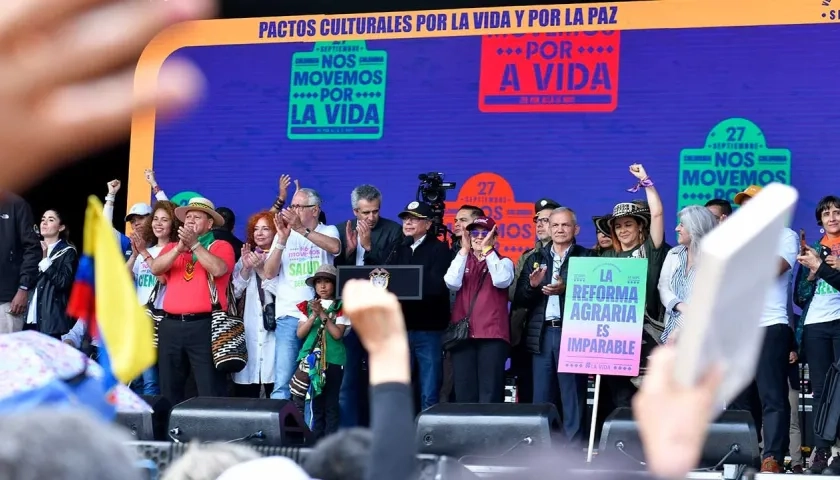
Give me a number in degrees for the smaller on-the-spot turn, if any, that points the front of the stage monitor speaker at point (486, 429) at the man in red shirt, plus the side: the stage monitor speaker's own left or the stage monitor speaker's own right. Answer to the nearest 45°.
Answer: approximately 45° to the stage monitor speaker's own left

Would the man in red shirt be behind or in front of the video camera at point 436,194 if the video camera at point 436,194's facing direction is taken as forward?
in front

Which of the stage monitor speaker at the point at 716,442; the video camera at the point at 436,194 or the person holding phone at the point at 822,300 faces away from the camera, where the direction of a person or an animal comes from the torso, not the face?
the stage monitor speaker

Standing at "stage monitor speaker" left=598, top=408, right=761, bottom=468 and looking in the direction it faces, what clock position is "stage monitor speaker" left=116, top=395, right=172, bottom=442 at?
"stage monitor speaker" left=116, top=395, right=172, bottom=442 is roughly at 9 o'clock from "stage monitor speaker" left=598, top=408, right=761, bottom=468.

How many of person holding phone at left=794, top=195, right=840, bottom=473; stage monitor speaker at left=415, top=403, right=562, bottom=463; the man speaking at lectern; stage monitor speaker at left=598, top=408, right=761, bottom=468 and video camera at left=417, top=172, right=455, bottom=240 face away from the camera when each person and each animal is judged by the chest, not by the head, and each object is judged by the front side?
2

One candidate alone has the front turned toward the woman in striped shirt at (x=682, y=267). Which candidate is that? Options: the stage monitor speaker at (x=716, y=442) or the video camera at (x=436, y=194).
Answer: the stage monitor speaker

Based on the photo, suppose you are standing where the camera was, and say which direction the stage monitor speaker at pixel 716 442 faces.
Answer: facing away from the viewer

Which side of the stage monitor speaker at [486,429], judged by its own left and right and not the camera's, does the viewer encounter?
back

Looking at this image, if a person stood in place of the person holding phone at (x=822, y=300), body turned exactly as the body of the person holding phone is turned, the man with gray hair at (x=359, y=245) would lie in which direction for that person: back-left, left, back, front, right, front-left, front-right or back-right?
front-right

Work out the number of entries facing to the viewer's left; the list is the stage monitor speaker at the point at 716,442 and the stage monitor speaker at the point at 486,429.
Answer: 0

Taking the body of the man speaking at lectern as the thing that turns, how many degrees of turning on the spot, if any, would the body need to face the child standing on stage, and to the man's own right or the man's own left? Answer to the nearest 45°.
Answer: approximately 45° to the man's own right

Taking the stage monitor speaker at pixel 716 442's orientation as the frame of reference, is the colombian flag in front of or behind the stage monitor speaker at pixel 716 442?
behind
